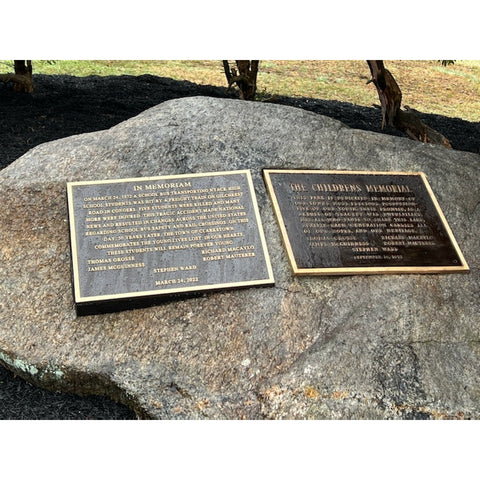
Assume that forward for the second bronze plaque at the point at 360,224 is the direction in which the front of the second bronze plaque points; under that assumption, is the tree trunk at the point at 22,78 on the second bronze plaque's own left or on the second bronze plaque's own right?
on the second bronze plaque's own right

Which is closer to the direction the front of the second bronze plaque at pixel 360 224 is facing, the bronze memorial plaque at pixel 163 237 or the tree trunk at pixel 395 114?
the bronze memorial plaque

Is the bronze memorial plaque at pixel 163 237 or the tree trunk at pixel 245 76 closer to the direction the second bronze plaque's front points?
the bronze memorial plaque

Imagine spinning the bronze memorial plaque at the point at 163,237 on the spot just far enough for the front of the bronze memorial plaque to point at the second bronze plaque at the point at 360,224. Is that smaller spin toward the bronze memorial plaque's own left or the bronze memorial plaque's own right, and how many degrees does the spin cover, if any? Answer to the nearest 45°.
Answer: approximately 90° to the bronze memorial plaque's own left

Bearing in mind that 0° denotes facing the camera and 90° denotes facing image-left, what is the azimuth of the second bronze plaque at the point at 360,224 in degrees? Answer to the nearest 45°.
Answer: approximately 0°

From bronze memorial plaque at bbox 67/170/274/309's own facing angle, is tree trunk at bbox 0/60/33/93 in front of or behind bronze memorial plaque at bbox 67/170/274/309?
behind

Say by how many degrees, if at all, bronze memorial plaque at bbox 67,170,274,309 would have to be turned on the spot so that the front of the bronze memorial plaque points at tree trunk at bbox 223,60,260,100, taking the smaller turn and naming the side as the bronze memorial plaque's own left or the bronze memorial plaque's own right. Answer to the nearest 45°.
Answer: approximately 180°

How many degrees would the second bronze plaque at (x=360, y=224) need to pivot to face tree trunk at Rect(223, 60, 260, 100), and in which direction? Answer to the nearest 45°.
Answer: approximately 135° to its right

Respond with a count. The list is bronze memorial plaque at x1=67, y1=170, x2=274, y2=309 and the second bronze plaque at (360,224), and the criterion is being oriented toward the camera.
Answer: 2

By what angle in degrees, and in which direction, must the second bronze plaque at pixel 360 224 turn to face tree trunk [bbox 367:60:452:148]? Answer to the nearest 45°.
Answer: approximately 180°
